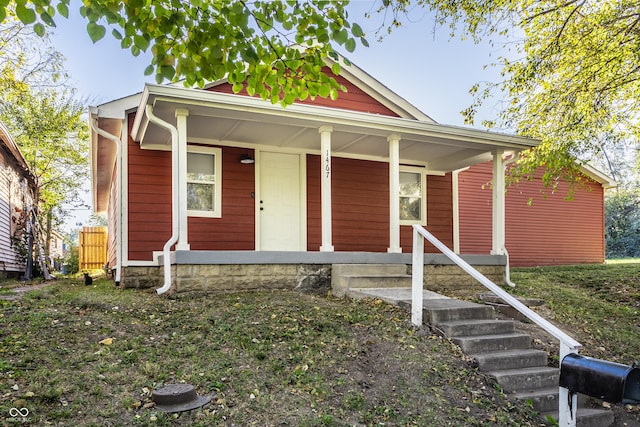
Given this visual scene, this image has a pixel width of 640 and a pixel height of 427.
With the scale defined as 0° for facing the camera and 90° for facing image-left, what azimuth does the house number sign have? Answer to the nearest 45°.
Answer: approximately 0°

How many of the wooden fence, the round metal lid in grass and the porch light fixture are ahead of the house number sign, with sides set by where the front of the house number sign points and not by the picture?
1

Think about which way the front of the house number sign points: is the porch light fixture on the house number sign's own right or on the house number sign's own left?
on the house number sign's own right

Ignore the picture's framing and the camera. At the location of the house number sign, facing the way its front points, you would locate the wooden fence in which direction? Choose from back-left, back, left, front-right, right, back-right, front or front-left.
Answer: back-right

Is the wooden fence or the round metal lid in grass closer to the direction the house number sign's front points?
the round metal lid in grass

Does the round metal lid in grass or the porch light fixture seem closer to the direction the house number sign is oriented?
the round metal lid in grass

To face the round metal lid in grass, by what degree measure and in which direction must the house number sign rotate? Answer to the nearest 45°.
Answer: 0° — it already faces it
